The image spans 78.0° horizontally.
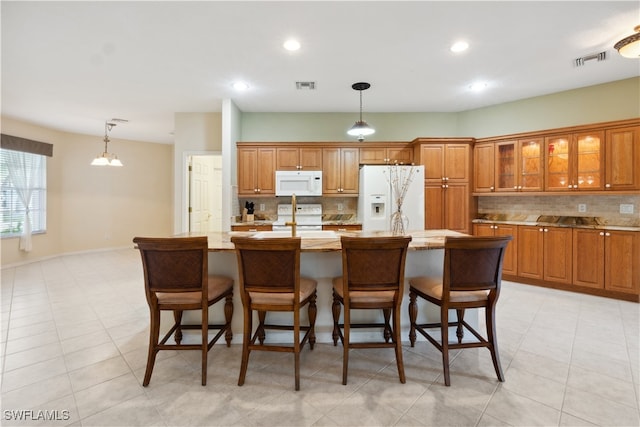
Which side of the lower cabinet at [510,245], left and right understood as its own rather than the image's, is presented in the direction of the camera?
front

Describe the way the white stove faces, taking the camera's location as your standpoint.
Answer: facing the viewer

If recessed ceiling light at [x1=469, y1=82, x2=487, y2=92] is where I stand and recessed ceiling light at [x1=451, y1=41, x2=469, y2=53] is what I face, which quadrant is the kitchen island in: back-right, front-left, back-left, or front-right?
front-right

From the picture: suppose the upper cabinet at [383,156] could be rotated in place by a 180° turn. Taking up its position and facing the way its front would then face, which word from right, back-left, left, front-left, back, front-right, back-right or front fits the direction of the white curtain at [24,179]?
left

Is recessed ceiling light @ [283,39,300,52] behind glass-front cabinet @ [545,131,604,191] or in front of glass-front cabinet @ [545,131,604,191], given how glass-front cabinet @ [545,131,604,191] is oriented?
in front

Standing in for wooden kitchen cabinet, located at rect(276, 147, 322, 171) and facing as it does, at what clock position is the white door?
The white door is roughly at 4 o'clock from the wooden kitchen cabinet.

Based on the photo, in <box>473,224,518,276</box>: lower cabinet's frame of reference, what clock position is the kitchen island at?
The kitchen island is roughly at 1 o'clock from the lower cabinet.

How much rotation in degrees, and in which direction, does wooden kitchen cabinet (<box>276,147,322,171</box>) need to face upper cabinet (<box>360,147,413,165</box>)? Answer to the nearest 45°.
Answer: approximately 90° to its left

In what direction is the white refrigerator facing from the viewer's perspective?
toward the camera
